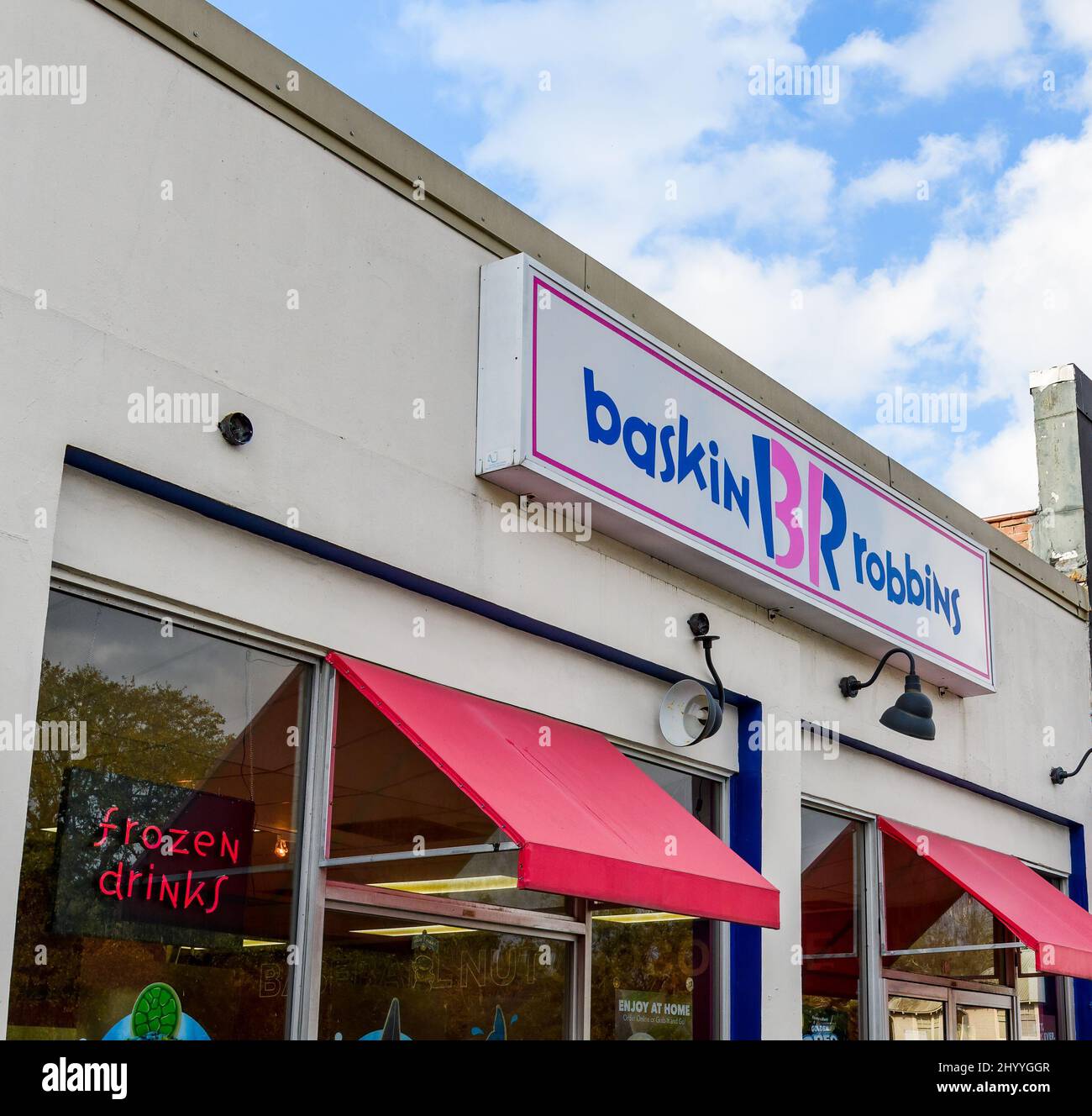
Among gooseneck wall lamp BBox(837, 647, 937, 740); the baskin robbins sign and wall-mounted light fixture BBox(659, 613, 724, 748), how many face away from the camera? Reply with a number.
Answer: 0

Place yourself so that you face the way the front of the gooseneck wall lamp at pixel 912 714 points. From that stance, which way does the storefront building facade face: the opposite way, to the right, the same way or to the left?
the same way

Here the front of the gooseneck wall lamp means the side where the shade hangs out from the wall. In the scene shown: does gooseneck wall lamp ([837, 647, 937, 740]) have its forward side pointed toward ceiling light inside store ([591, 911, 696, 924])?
no

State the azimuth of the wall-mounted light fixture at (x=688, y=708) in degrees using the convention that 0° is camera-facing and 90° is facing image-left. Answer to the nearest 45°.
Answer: approximately 45°

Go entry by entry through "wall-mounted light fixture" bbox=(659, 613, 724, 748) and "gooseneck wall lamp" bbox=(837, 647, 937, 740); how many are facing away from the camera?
0

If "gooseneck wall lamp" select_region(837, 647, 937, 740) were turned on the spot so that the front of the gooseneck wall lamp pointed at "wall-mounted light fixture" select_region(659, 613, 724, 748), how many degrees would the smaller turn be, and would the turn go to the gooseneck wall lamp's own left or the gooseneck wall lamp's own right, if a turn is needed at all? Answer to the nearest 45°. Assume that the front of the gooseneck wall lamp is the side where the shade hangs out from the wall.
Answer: approximately 90° to the gooseneck wall lamp's own right

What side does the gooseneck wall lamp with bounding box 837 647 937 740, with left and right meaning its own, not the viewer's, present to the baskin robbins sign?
right

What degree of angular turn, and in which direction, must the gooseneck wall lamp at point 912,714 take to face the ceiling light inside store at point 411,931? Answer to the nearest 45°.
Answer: approximately 90° to its right

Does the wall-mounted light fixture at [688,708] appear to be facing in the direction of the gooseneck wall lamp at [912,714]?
no

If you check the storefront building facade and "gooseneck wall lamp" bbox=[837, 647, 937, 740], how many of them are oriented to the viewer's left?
0

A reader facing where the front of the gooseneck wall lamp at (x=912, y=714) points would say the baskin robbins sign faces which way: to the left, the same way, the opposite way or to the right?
the same way

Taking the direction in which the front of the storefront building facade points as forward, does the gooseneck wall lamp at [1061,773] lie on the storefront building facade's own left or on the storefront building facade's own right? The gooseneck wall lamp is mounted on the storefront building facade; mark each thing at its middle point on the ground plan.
on the storefront building facade's own left
